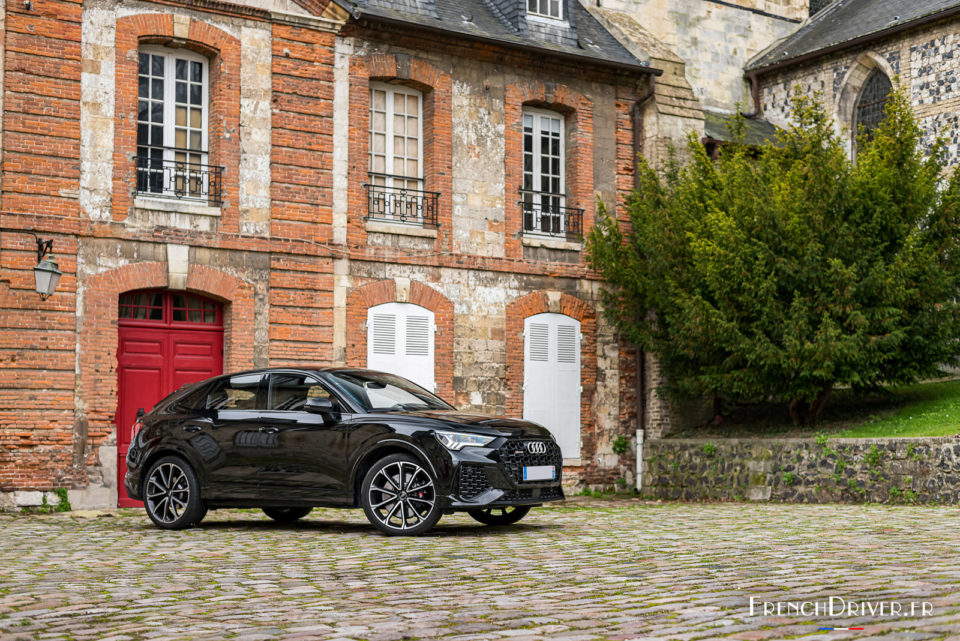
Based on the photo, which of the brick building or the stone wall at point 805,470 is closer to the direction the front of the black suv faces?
the stone wall

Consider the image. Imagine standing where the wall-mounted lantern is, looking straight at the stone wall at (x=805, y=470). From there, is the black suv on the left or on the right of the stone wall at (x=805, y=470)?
right

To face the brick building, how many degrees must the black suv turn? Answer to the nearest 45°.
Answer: approximately 135° to its left

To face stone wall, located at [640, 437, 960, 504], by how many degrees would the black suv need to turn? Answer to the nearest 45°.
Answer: approximately 90° to its left

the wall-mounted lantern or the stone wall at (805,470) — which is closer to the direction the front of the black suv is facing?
the stone wall

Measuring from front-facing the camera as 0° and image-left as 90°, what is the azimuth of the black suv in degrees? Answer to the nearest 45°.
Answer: approximately 315°

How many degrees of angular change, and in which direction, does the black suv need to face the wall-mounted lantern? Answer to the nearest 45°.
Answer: approximately 180°
